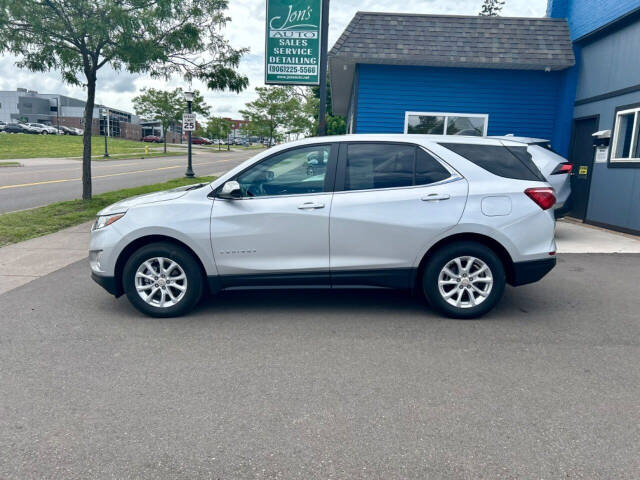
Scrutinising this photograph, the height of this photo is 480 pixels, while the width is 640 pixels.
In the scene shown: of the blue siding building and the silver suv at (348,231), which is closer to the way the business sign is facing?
the silver suv

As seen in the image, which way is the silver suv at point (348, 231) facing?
to the viewer's left

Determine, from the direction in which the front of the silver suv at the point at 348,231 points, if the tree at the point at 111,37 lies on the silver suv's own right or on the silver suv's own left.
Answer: on the silver suv's own right

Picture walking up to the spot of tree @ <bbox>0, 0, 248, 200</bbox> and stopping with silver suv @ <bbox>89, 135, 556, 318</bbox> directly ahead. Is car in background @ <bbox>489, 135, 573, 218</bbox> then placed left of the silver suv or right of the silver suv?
left

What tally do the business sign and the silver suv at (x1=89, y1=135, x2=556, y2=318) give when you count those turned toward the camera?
1

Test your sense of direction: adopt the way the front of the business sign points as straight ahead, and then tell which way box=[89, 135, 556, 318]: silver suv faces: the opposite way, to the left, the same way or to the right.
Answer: to the right

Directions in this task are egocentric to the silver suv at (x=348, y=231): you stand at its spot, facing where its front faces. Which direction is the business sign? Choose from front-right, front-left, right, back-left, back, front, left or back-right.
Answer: right

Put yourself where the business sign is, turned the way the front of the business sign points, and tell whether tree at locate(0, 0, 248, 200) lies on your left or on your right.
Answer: on your right

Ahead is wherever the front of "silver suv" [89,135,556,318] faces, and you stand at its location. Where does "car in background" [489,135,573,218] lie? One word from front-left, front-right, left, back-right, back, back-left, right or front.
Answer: back-right

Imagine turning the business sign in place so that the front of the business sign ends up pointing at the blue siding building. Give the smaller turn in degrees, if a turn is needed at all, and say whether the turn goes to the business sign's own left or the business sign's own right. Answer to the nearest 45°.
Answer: approximately 90° to the business sign's own left

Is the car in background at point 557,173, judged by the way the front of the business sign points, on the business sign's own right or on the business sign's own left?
on the business sign's own left

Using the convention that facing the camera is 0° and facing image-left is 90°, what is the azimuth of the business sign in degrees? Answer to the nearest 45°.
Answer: approximately 0°

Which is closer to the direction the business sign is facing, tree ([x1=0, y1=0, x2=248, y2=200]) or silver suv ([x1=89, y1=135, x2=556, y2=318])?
the silver suv

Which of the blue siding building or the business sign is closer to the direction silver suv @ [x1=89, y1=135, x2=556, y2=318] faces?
the business sign

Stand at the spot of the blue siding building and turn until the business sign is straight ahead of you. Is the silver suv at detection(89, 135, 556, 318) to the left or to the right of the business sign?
left

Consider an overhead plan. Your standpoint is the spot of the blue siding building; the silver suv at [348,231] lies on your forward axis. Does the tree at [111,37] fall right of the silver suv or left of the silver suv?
right
